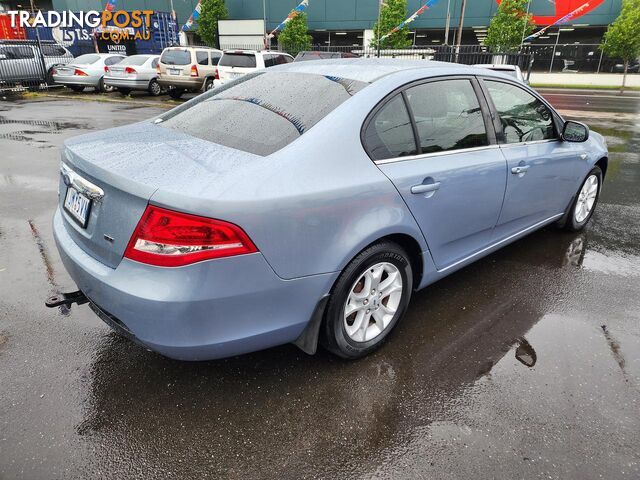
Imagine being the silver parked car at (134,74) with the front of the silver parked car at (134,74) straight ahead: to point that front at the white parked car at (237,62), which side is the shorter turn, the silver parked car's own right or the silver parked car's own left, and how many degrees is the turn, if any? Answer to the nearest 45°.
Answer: approximately 90° to the silver parked car's own right

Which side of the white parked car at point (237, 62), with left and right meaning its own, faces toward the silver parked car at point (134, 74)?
left

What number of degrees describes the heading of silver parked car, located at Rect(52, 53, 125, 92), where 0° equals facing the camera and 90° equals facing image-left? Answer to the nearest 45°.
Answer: approximately 225°

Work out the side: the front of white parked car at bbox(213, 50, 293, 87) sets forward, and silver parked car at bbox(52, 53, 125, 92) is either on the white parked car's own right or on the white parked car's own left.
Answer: on the white parked car's own left

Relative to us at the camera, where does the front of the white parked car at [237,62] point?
facing away from the viewer and to the right of the viewer

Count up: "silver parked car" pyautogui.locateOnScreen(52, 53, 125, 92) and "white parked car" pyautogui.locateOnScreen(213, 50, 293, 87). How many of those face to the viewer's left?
0

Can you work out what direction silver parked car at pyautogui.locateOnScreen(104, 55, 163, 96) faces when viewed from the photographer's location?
facing away from the viewer and to the right of the viewer

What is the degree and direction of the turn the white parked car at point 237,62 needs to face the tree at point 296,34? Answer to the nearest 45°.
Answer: approximately 45° to its left

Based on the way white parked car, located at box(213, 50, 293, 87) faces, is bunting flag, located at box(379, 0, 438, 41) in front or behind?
in front

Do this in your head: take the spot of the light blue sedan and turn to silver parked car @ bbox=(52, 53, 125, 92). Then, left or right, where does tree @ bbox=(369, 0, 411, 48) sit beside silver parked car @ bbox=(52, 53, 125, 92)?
right

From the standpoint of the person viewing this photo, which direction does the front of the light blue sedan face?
facing away from the viewer and to the right of the viewer

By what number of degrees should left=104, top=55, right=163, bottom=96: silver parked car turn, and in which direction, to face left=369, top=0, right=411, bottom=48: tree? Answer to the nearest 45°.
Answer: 0° — it already faces it

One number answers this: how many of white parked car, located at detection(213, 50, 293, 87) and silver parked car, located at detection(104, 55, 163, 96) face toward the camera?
0

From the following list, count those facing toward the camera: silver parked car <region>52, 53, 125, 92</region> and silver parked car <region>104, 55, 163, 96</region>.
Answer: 0

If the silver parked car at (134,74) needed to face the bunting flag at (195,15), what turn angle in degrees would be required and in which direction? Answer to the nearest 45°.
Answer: approximately 45° to its left
